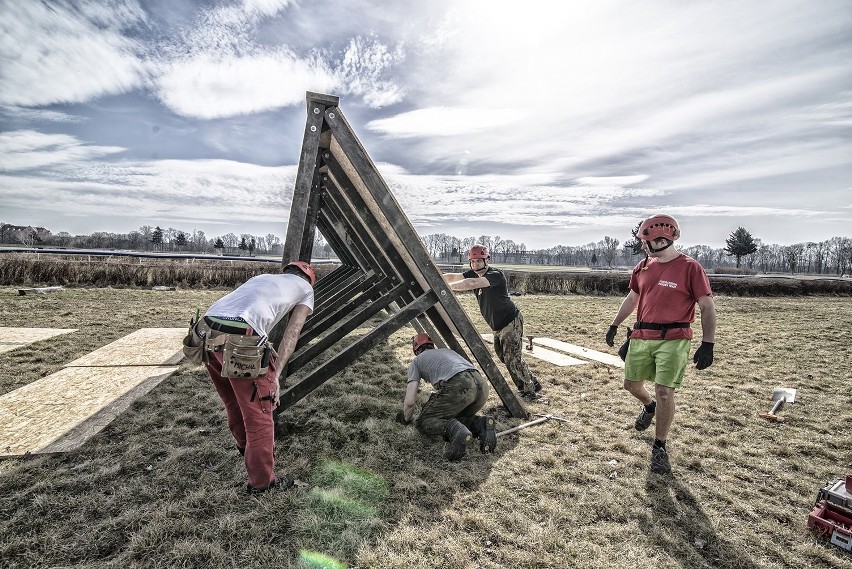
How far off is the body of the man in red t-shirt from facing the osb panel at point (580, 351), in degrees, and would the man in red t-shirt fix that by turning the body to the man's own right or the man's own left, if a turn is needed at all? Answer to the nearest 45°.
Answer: approximately 180°

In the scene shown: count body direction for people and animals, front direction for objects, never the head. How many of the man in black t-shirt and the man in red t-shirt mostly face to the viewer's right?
0

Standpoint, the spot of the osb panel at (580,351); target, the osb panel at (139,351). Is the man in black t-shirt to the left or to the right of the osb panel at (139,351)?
left

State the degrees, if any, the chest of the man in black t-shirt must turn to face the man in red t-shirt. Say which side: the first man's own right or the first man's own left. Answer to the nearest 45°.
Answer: approximately 90° to the first man's own left

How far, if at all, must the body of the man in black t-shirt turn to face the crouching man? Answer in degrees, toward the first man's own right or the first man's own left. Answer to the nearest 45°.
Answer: approximately 45° to the first man's own left

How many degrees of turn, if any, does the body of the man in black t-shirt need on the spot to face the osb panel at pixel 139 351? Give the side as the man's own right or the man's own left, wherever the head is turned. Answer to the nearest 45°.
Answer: approximately 45° to the man's own right

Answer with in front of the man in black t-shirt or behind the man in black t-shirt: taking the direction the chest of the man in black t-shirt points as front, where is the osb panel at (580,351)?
behind

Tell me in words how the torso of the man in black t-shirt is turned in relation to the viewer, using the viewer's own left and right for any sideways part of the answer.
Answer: facing the viewer and to the left of the viewer

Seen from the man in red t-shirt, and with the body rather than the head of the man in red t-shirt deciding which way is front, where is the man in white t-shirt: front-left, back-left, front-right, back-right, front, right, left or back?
front-right

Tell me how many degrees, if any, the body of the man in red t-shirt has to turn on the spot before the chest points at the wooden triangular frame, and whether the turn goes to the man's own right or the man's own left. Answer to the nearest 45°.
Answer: approximately 90° to the man's own right

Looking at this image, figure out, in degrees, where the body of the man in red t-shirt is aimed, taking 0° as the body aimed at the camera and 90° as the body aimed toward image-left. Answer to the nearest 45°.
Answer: approximately 0°

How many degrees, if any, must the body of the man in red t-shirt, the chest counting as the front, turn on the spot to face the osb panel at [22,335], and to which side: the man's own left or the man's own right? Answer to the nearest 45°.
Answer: approximately 90° to the man's own right

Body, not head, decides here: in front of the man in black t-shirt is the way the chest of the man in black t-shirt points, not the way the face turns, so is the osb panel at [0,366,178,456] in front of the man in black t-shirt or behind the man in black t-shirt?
in front
